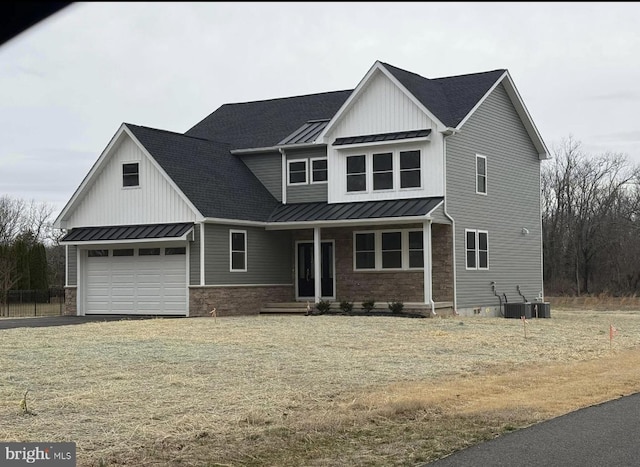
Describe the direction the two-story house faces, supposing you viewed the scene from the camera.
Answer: facing the viewer and to the left of the viewer

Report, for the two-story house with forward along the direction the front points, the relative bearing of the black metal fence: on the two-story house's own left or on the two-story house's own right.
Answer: on the two-story house's own right
